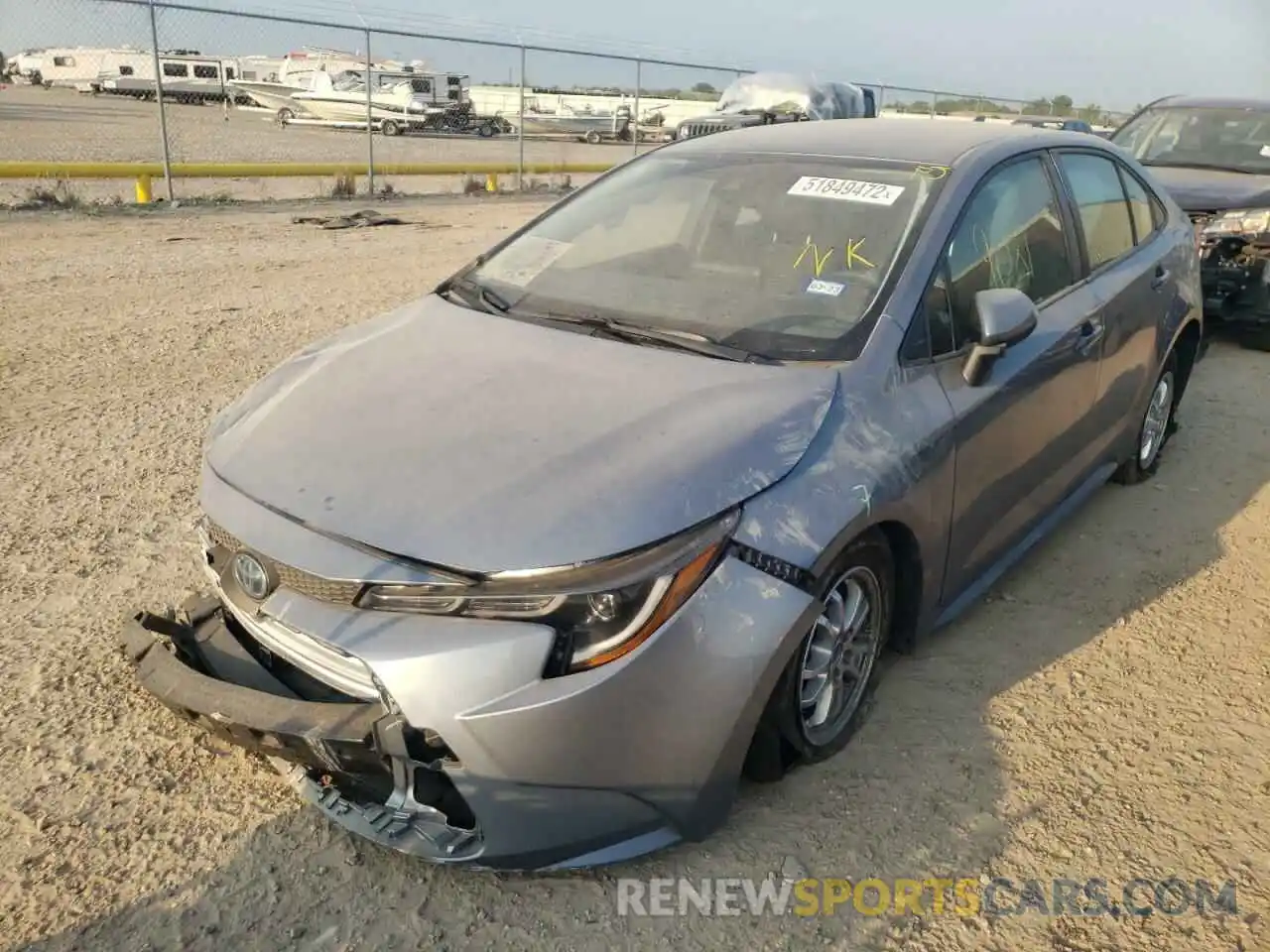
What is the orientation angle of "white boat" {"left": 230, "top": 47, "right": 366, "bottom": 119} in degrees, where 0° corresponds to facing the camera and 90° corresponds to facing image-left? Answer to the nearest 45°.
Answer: approximately 90°

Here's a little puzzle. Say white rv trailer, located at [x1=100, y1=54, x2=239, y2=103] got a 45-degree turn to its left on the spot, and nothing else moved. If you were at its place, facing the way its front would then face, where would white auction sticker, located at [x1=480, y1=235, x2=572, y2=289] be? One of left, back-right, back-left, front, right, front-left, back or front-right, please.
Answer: front-left

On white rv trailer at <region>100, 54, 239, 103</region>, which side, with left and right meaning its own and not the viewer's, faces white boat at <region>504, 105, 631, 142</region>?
back

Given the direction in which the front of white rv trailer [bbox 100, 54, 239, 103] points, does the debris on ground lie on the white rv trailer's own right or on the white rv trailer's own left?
on the white rv trailer's own left

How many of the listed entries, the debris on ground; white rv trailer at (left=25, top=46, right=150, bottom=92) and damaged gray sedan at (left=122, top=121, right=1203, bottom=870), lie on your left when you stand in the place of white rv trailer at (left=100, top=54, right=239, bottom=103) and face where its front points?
2

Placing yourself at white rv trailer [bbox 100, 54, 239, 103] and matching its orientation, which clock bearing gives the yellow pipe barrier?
The yellow pipe barrier is roughly at 9 o'clock from the white rv trailer.

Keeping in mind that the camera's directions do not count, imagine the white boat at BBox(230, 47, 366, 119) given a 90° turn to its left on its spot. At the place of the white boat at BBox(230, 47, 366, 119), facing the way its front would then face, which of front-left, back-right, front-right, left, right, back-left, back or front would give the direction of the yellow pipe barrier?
front

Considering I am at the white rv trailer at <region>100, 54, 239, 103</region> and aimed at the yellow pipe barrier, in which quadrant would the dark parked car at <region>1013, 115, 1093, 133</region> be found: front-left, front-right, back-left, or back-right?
front-left

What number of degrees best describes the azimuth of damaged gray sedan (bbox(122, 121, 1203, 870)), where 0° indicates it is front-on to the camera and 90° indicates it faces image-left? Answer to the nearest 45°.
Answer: approximately 45°

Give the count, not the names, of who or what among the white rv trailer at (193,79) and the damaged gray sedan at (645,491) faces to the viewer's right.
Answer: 0

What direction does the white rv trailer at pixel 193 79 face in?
to the viewer's left

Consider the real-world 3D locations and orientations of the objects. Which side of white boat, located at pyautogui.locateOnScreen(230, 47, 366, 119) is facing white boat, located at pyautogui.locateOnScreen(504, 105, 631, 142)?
back

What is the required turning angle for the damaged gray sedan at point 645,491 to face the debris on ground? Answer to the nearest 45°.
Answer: approximately 135° to its right

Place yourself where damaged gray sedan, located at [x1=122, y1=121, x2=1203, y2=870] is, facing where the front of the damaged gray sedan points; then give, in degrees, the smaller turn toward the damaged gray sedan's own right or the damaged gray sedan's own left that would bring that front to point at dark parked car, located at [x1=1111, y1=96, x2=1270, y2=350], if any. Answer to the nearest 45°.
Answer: approximately 180°

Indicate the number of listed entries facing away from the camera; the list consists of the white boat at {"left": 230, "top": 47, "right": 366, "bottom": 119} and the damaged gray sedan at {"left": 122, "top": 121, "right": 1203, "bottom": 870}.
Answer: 0

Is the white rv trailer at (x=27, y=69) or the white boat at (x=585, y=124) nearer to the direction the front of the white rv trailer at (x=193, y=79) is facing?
the white rv trailer

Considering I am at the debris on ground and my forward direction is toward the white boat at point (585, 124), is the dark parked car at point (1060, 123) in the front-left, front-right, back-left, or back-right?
front-right
